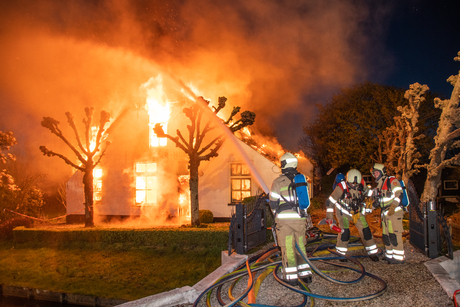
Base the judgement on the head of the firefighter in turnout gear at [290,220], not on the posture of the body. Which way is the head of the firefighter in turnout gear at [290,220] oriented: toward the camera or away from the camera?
away from the camera

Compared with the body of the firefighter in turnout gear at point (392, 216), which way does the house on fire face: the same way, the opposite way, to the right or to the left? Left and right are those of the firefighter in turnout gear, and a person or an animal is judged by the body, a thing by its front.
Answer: to the left

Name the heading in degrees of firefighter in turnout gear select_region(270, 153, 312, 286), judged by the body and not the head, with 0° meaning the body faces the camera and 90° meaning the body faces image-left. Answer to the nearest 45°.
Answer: approximately 135°

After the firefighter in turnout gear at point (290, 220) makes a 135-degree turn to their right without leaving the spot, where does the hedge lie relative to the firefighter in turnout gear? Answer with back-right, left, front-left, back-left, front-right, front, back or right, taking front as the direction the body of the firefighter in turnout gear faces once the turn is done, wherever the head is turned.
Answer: back-left

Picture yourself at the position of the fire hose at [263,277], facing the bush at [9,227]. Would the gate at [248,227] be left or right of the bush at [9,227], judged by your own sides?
right

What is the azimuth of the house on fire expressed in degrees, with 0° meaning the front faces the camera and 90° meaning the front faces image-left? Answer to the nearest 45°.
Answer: approximately 0°

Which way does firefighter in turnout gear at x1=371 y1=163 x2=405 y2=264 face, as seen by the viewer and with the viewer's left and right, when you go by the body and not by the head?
facing the viewer and to the left of the viewer

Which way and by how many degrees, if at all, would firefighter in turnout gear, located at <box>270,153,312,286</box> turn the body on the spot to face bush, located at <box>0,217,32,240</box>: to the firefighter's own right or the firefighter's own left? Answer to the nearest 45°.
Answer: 0° — they already face it
